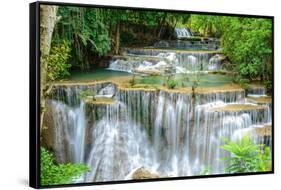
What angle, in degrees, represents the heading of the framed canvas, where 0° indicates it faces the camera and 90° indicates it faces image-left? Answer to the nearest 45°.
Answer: approximately 315°
